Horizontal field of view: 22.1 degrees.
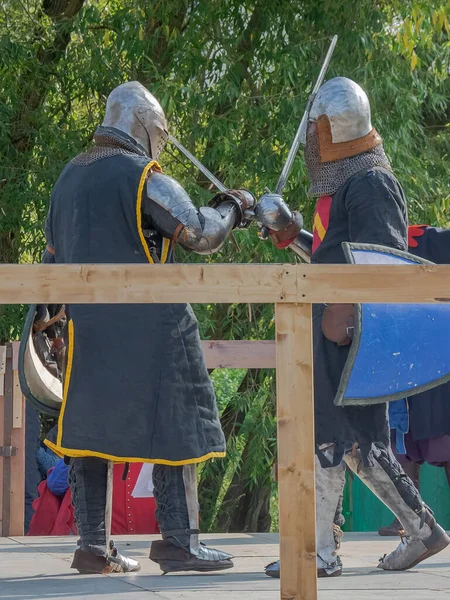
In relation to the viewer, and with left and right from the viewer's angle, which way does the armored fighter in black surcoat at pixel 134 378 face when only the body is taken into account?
facing away from the viewer and to the right of the viewer

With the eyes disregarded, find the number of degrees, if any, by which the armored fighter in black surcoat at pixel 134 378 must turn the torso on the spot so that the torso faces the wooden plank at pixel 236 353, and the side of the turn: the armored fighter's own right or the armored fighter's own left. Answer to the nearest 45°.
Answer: approximately 45° to the armored fighter's own left

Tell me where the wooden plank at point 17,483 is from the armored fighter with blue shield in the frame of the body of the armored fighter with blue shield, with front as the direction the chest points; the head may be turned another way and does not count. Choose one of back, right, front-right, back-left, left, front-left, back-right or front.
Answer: front-right

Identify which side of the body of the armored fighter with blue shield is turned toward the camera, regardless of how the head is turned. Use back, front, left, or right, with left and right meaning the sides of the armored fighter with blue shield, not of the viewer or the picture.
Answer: left

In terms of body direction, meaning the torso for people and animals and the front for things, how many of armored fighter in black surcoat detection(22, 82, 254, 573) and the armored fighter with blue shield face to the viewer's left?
1

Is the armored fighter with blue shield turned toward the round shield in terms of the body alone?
yes

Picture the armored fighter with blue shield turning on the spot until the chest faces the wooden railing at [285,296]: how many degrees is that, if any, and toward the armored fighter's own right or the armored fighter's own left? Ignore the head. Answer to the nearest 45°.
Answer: approximately 90° to the armored fighter's own left

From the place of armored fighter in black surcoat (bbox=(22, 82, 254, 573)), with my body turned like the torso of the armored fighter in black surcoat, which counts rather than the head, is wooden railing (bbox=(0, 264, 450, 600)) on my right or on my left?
on my right
